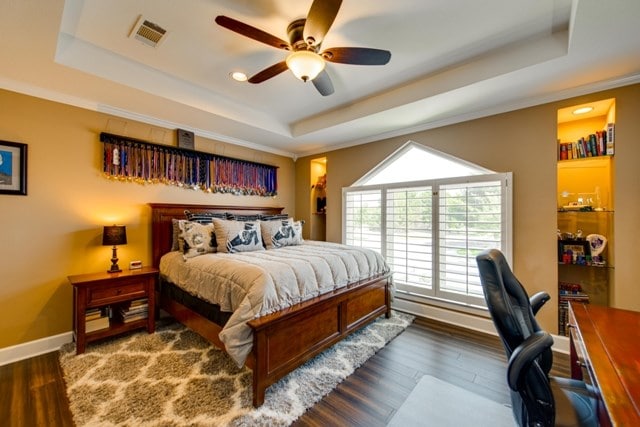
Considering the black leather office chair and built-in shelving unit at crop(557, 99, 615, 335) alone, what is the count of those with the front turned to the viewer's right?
1

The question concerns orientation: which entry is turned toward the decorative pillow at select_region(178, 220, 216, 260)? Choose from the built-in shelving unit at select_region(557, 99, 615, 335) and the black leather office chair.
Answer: the built-in shelving unit

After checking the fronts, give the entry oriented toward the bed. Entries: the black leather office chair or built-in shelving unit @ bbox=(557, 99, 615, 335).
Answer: the built-in shelving unit

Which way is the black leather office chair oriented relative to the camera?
to the viewer's right

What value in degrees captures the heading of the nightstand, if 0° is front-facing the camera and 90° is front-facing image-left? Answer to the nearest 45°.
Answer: approximately 315°

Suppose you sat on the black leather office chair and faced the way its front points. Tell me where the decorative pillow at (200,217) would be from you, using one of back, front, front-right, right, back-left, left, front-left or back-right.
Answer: back

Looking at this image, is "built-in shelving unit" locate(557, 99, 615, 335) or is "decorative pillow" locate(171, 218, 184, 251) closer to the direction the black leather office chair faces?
the built-in shelving unit
